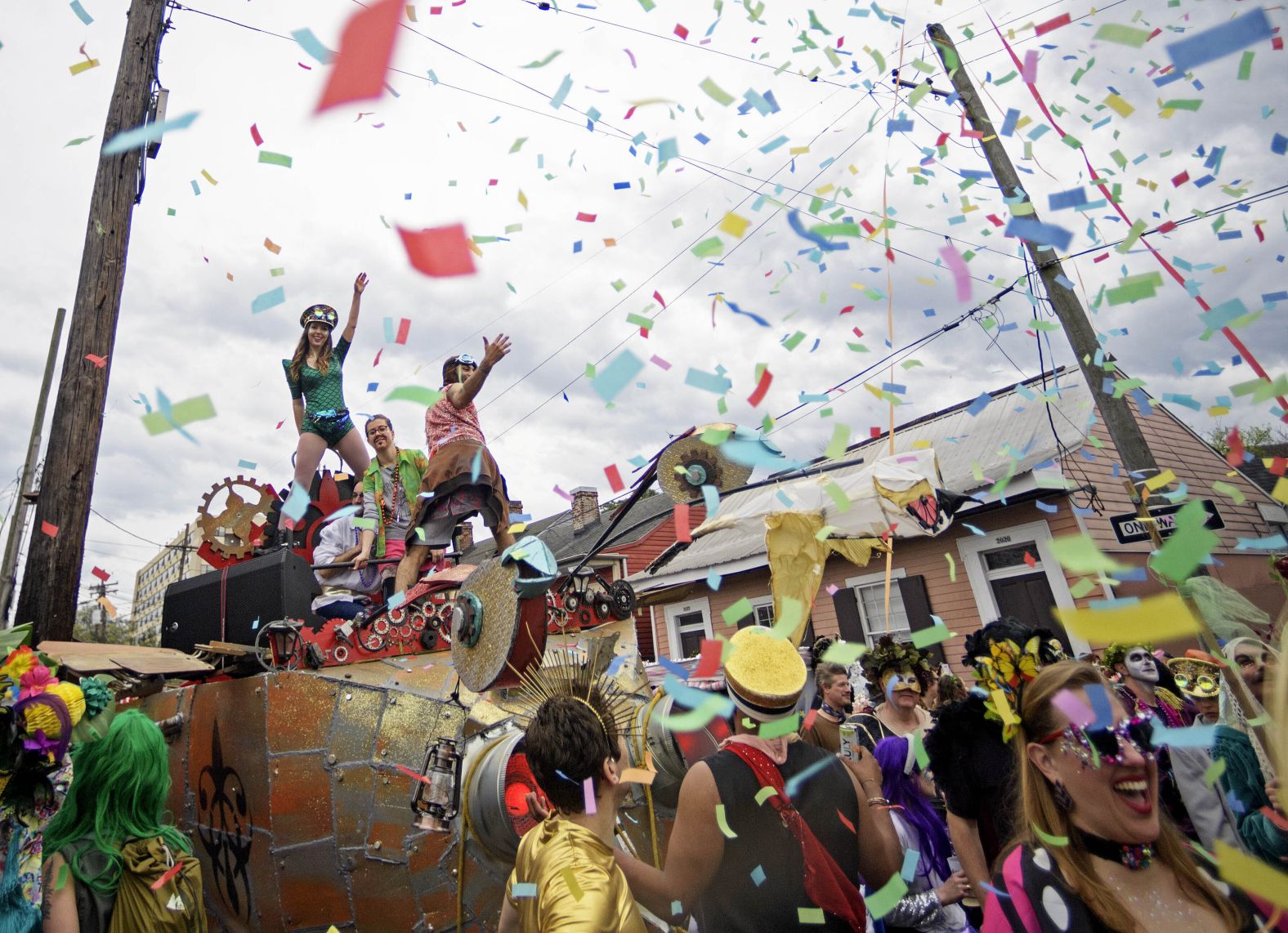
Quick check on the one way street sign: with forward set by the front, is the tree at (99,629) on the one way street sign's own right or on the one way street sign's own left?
on the one way street sign's own right

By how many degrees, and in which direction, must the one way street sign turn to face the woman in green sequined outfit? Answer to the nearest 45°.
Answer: approximately 45° to its right

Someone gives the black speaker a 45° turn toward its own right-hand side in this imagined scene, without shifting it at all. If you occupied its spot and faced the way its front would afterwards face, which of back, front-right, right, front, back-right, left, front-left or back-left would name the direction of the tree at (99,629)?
right

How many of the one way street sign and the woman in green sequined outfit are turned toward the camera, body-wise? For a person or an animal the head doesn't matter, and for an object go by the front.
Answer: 2

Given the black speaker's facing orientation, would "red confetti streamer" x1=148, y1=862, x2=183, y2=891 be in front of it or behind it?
in front

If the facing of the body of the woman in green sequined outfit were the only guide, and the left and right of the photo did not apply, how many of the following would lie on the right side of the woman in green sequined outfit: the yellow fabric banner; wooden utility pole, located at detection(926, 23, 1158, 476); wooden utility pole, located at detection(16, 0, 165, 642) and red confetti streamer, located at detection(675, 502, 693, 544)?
1

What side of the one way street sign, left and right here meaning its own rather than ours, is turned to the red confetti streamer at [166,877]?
front

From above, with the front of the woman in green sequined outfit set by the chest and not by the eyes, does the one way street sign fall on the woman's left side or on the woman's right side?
on the woman's left side

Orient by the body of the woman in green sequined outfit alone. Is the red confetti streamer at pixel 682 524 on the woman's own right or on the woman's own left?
on the woman's own left

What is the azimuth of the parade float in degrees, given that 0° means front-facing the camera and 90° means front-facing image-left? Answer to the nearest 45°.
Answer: approximately 315°

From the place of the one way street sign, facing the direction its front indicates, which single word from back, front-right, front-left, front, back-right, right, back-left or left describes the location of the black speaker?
front-right
